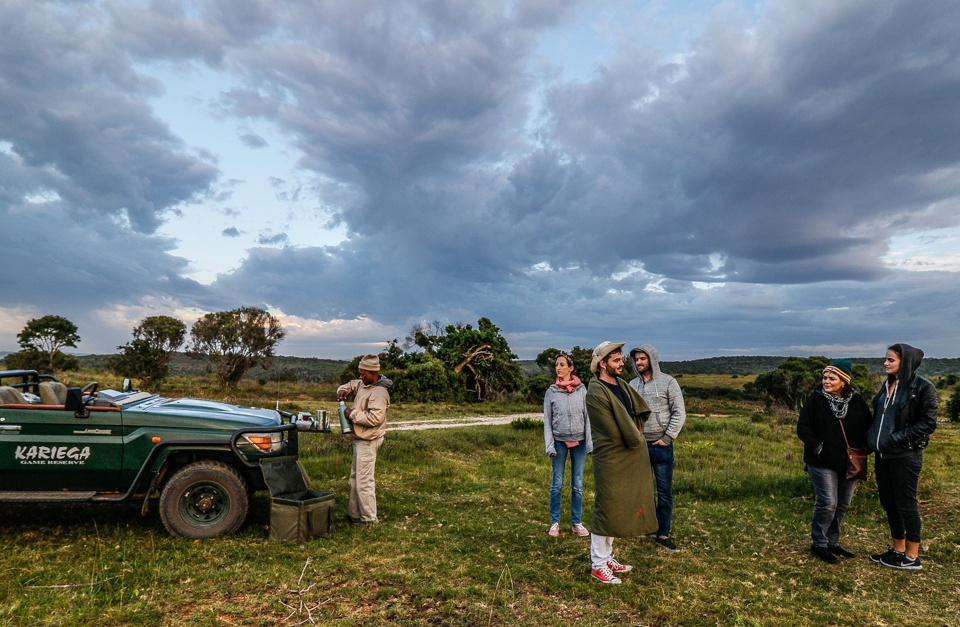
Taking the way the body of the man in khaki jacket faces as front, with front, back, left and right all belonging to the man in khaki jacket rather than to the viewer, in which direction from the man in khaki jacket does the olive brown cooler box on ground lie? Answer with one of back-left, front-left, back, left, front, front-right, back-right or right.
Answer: front-left

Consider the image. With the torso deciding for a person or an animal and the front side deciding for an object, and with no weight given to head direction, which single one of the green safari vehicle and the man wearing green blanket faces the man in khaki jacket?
the green safari vehicle

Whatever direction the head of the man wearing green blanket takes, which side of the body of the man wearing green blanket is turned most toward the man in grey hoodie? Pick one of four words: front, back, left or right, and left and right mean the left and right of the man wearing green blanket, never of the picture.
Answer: left

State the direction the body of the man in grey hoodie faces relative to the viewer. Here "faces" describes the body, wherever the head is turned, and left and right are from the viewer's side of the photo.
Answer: facing the viewer and to the left of the viewer

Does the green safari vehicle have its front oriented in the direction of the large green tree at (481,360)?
no

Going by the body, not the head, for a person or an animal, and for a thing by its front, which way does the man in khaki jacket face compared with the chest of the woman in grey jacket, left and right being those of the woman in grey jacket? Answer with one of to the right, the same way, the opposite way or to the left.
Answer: to the right

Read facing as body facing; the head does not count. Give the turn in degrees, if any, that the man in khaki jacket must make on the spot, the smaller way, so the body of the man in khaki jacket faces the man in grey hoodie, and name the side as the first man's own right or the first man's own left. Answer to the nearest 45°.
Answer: approximately 135° to the first man's own left

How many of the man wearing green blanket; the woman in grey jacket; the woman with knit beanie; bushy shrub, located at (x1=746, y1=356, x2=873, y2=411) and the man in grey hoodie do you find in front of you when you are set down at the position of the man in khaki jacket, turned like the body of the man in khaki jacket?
0

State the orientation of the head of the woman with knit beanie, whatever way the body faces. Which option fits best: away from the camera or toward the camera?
toward the camera

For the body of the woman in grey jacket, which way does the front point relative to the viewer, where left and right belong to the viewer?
facing the viewer

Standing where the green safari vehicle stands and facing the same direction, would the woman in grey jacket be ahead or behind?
ahead

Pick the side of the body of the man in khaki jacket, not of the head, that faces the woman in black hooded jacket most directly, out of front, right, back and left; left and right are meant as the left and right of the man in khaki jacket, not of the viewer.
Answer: back

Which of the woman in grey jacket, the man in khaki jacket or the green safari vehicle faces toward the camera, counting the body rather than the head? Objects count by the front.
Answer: the woman in grey jacket

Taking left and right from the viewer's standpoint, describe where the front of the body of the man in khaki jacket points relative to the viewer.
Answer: facing to the left of the viewer

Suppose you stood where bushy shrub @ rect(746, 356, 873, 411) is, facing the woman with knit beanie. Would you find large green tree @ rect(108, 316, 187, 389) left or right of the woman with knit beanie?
right

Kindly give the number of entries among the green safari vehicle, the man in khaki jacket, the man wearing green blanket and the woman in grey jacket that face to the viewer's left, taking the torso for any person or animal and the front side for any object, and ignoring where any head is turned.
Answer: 1

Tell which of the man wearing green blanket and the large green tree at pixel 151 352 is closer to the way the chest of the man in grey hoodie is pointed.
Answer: the man wearing green blanket

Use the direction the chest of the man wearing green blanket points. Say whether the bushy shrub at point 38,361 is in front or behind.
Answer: behind
